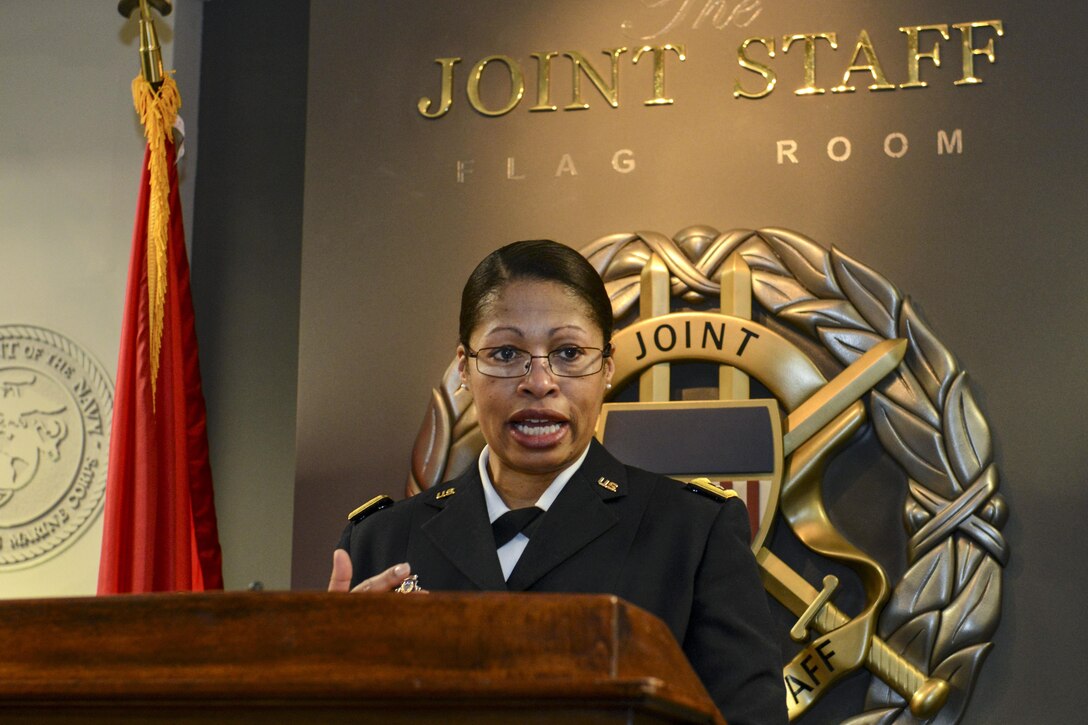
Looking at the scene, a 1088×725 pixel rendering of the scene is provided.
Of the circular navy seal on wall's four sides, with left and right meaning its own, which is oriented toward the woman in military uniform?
front

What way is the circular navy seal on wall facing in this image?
toward the camera

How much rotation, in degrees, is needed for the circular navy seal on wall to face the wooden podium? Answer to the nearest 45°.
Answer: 0° — it already faces it
